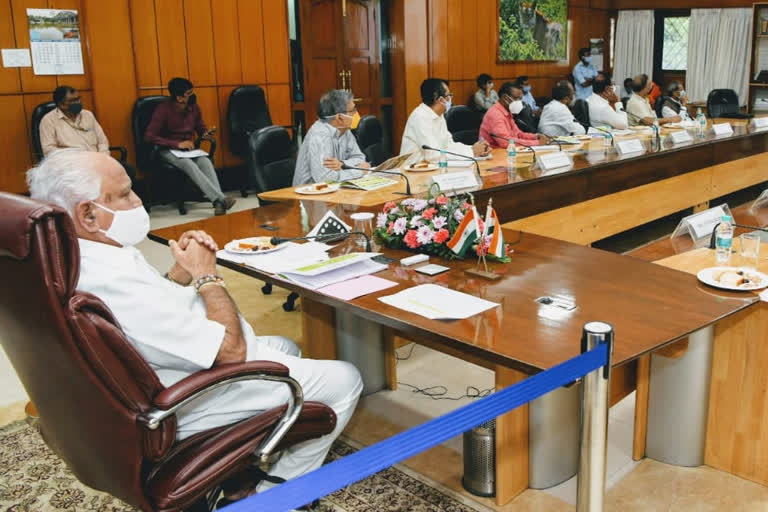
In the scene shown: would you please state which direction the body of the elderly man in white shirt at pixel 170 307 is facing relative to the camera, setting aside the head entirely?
to the viewer's right

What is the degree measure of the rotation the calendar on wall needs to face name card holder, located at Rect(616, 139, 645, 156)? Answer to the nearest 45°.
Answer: approximately 45° to its left

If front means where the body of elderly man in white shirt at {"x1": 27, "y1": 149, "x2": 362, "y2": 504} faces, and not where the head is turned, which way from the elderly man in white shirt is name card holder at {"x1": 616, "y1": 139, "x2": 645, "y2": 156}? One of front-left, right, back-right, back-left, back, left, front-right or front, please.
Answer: front-left

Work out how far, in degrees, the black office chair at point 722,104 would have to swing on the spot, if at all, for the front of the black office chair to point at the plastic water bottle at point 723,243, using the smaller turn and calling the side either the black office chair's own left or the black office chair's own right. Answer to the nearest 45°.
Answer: approximately 45° to the black office chair's own right

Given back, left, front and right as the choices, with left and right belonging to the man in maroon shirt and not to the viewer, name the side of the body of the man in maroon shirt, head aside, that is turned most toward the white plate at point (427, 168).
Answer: front

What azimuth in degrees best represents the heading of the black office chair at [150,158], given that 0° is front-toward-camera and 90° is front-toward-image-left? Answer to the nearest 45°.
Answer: approximately 315°

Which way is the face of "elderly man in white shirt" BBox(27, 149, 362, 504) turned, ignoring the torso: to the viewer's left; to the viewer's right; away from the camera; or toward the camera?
to the viewer's right

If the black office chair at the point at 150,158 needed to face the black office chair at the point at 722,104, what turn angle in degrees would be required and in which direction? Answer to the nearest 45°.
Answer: approximately 45° to its left
